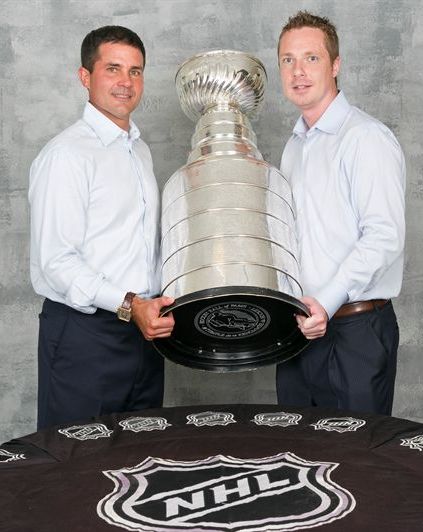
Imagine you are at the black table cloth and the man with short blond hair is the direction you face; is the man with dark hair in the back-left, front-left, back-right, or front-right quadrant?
front-left

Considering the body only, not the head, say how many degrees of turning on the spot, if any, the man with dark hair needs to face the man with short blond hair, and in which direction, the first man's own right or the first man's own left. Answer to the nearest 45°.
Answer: approximately 45° to the first man's own left

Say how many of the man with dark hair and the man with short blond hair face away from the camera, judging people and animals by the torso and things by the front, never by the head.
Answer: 0
